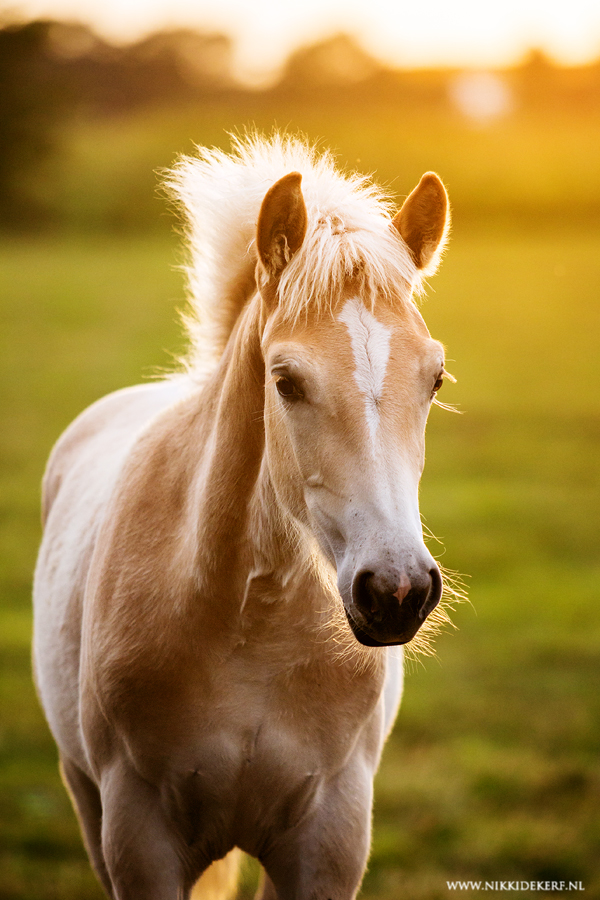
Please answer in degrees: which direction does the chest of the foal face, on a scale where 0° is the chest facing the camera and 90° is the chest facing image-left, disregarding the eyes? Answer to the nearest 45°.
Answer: approximately 0°
